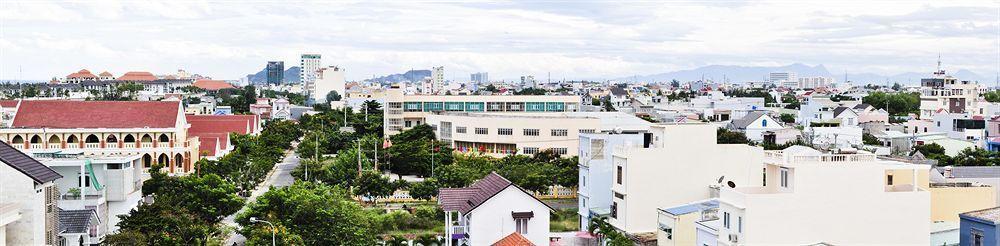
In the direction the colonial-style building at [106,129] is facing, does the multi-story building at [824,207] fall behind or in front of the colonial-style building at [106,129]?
in front

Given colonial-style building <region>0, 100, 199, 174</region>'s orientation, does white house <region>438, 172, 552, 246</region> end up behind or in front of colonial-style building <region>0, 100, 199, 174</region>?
in front

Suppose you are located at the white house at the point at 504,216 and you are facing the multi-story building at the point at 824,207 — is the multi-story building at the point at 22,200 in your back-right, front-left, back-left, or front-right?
back-right

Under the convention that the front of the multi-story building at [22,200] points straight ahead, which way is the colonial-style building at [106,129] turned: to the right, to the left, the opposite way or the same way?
to the right

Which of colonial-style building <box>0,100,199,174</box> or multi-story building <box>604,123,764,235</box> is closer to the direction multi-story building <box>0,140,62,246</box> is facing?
the multi-story building

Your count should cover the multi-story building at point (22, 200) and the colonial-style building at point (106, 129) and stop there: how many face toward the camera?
1

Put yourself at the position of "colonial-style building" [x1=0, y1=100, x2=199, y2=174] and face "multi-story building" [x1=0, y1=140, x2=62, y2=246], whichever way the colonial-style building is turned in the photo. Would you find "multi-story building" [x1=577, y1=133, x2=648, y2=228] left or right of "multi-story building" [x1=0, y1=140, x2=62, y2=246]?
left

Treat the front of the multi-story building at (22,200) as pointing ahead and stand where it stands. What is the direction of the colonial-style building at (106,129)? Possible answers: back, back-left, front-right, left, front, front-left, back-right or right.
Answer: left

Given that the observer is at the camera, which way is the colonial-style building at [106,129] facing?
facing the viewer

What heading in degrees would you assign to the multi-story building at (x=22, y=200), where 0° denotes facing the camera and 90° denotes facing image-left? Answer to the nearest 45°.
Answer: approximately 270°

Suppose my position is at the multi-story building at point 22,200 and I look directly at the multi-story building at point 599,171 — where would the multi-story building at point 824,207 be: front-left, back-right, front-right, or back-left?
front-right

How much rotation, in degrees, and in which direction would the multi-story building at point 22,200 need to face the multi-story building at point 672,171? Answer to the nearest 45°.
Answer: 0° — it already faces it
